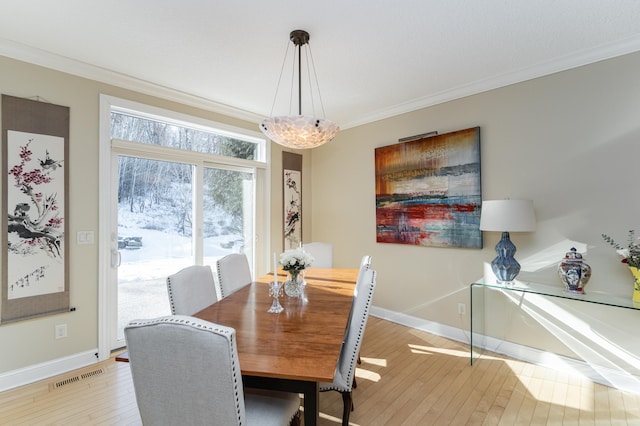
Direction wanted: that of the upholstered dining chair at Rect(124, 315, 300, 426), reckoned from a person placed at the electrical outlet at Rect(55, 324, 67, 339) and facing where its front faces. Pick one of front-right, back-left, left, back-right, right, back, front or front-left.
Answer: front

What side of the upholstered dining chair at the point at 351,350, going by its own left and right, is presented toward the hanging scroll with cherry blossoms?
front

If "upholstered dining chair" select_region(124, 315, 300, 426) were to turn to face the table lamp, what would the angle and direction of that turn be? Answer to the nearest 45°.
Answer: approximately 45° to its right

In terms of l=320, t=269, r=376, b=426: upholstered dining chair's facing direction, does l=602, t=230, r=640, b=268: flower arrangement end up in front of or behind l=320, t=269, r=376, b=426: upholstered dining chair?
behind

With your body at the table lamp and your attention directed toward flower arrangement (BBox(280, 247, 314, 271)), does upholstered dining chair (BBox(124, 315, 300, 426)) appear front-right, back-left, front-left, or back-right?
front-left

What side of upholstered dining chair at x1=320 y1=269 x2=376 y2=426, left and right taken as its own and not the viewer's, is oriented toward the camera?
left

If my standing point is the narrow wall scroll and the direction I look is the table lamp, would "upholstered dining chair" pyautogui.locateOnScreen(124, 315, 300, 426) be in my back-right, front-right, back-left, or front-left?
front-right

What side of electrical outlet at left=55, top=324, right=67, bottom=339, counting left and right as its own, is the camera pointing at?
front

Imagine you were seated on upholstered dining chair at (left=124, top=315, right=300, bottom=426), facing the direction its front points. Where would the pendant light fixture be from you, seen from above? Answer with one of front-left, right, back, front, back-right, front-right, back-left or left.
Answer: front

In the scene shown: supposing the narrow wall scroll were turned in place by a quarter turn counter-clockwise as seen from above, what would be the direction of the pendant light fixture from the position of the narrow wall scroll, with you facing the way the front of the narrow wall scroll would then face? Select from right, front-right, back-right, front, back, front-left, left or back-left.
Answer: back-right

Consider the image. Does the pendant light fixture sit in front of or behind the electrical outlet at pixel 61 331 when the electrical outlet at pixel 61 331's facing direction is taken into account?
in front

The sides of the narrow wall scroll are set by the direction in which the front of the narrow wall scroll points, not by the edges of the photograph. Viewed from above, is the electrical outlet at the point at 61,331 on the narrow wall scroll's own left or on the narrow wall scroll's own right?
on the narrow wall scroll's own right

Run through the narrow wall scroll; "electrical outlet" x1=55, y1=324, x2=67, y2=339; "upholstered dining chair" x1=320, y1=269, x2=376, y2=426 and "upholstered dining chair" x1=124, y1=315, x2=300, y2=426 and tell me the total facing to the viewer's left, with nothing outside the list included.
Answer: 1

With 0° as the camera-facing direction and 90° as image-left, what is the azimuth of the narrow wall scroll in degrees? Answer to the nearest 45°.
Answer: approximately 315°

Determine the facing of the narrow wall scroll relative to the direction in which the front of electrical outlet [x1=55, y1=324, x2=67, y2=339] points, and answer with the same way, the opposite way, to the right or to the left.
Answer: the same way

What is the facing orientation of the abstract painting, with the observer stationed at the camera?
facing the viewer and to the left of the viewer

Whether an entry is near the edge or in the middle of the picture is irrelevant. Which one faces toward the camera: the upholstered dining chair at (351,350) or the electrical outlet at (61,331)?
the electrical outlet
